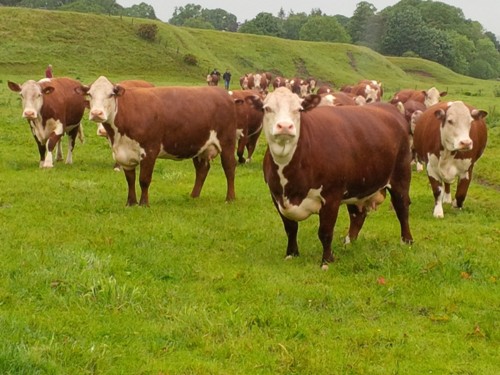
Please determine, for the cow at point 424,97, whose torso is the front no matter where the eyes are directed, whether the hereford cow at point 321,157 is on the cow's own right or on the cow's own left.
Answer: on the cow's own right

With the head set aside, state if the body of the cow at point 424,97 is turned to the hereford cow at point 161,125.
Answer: no

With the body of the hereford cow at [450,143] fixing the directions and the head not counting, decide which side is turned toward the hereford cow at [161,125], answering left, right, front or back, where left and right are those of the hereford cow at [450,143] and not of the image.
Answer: right

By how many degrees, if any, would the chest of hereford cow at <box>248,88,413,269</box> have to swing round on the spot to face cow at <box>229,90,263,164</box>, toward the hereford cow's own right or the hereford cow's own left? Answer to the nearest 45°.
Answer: approximately 135° to the hereford cow's own right

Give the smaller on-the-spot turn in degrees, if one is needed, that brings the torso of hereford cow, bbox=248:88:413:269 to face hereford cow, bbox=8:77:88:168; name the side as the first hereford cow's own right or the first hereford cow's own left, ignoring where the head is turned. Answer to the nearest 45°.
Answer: approximately 90° to the first hereford cow's own right

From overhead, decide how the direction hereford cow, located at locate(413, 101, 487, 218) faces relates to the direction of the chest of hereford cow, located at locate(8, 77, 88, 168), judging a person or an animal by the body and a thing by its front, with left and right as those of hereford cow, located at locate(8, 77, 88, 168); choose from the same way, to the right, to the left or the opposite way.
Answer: the same way

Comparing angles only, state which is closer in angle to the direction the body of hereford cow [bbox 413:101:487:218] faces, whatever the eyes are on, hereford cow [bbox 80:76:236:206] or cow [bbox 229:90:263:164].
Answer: the hereford cow

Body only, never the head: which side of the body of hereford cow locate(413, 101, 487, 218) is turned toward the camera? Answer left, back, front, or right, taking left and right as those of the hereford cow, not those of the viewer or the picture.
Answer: front

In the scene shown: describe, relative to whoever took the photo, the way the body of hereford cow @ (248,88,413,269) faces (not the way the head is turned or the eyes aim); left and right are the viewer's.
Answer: facing the viewer and to the left of the viewer

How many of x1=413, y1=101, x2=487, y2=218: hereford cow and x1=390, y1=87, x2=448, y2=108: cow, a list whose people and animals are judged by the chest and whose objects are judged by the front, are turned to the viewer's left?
0

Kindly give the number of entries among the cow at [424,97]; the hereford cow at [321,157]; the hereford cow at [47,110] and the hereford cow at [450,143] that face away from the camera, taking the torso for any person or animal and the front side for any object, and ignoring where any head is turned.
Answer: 0

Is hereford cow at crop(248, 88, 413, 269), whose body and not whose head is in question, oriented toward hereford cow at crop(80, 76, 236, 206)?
no

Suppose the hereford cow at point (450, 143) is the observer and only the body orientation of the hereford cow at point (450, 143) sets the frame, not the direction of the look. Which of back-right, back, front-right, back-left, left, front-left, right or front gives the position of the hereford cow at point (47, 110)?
right

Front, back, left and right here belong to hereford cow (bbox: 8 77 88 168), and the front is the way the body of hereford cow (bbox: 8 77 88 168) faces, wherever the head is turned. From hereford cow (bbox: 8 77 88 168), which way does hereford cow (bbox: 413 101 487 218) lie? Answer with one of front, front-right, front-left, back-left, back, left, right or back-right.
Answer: left

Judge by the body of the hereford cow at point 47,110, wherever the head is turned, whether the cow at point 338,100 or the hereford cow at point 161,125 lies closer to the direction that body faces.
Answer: the hereford cow

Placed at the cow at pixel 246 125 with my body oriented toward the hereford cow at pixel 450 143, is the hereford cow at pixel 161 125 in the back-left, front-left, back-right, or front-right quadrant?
front-right
